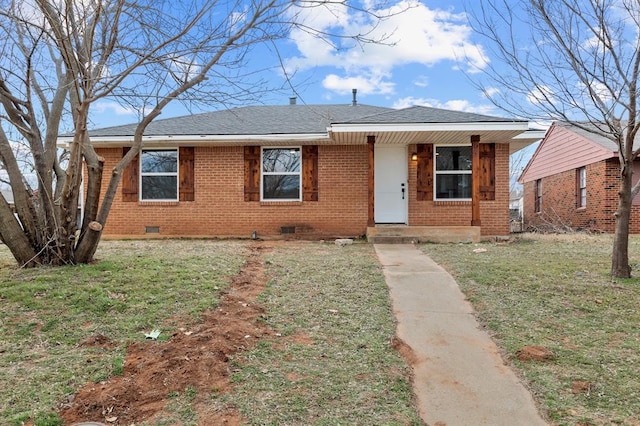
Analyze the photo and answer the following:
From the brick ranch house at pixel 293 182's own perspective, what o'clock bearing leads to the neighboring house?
The neighboring house is roughly at 8 o'clock from the brick ranch house.

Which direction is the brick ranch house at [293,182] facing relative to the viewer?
toward the camera
